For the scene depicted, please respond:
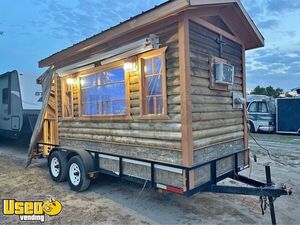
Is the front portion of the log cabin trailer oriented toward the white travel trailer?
no

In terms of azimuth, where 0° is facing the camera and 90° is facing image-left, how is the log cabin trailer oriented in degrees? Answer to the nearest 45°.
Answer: approximately 315°
